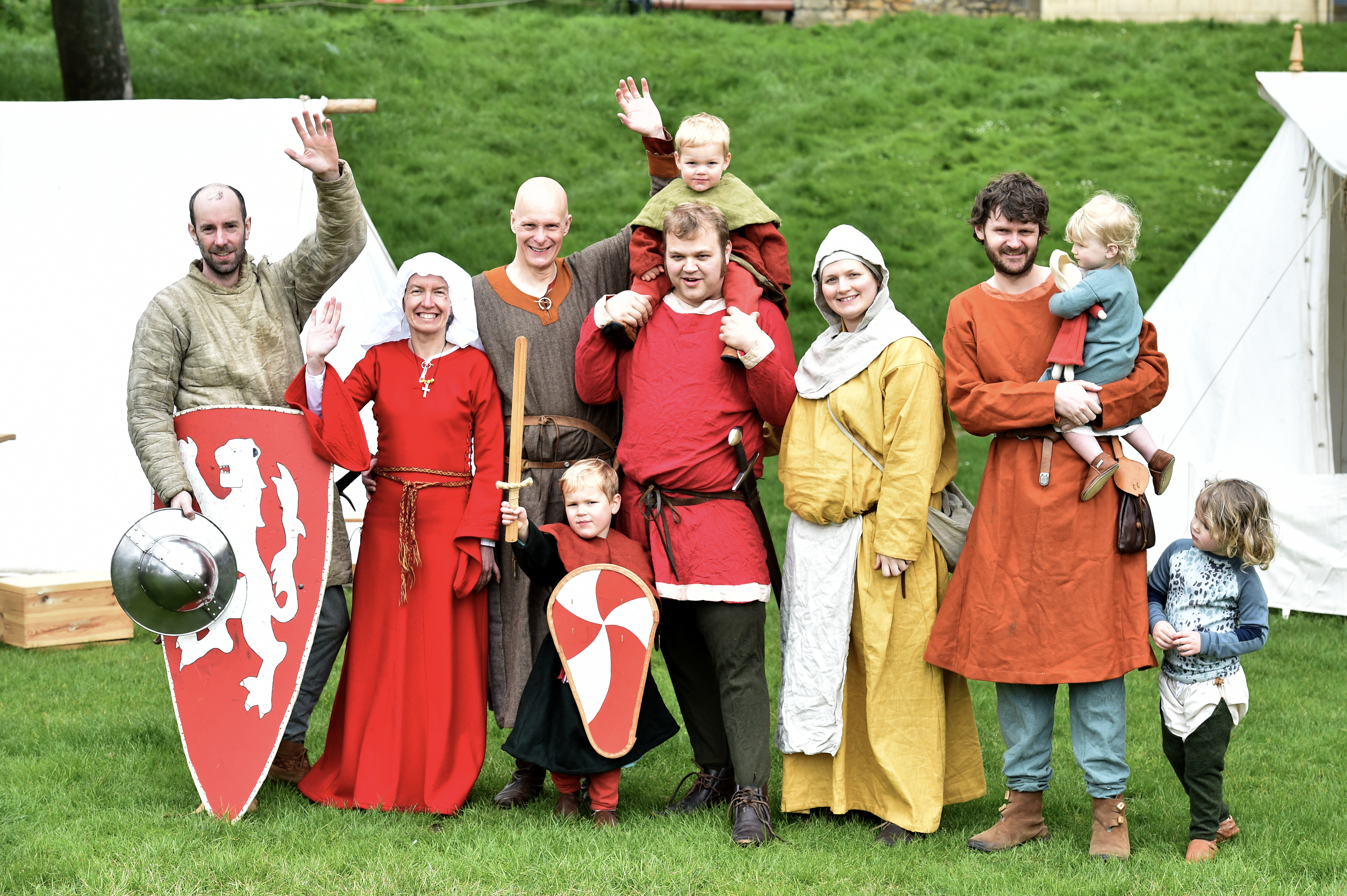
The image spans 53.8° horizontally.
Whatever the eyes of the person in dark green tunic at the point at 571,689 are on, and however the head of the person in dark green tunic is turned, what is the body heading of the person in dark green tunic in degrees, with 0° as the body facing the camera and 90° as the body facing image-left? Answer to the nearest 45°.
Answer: approximately 0°

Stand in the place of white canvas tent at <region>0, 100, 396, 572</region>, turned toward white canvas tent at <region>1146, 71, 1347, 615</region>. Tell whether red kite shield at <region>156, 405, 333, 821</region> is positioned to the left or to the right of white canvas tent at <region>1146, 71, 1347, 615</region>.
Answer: right

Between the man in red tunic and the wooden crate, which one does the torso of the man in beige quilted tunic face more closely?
the man in red tunic

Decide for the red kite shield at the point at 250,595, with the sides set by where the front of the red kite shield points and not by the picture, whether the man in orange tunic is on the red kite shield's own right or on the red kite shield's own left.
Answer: on the red kite shield's own left

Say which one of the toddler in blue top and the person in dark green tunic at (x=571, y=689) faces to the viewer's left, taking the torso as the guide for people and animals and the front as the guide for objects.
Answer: the toddler in blue top

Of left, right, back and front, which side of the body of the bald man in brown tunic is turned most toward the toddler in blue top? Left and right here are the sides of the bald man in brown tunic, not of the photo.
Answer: left

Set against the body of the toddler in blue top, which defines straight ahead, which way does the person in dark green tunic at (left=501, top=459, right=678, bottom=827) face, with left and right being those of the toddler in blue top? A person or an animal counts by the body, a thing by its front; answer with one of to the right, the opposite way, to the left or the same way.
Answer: to the left

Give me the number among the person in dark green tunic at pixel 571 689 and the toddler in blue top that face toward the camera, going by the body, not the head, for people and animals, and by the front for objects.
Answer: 1
